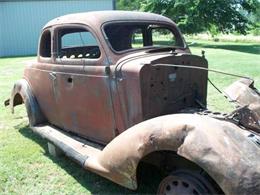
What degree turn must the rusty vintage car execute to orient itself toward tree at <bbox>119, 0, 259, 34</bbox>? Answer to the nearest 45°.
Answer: approximately 135° to its left

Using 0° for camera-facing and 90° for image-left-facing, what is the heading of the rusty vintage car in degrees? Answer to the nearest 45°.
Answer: approximately 315°
